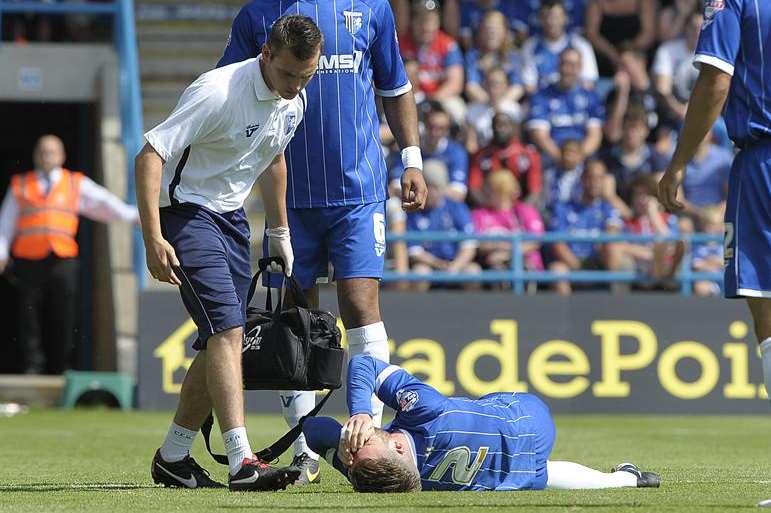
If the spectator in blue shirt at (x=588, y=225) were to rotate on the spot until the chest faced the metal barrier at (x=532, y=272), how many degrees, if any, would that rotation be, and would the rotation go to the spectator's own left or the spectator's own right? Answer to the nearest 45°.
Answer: approximately 45° to the spectator's own right

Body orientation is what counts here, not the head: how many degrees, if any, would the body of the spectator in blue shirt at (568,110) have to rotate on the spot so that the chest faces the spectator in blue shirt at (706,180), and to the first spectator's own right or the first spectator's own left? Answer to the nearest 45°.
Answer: approximately 90° to the first spectator's own left

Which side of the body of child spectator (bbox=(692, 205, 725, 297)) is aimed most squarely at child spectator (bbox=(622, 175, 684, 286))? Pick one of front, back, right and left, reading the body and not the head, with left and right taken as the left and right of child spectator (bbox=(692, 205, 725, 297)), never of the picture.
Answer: right

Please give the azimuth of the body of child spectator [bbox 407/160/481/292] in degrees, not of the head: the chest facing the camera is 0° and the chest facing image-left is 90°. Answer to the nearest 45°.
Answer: approximately 0°
